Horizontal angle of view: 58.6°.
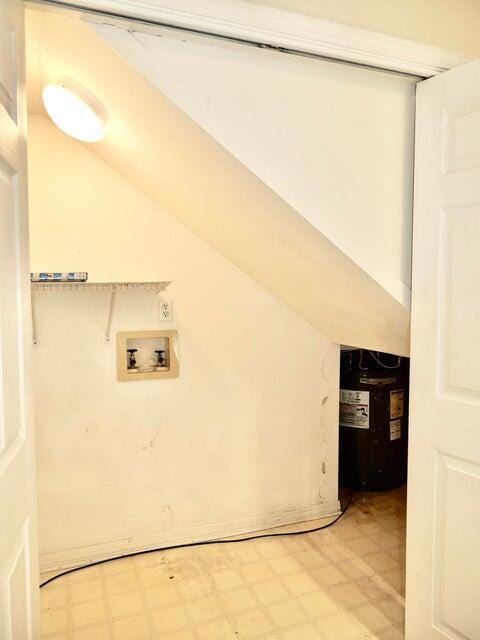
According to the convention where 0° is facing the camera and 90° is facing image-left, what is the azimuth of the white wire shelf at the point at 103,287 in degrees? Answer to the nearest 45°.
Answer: approximately 0°

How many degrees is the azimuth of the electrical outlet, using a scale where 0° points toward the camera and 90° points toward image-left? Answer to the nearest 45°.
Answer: approximately 0°

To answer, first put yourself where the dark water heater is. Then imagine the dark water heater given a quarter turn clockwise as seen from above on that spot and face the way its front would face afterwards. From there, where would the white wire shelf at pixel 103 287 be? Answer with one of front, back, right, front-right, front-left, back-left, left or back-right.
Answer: front-left

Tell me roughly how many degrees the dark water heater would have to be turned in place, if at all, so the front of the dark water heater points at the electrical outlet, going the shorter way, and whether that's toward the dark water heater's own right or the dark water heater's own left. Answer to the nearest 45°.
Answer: approximately 45° to the dark water heater's own right

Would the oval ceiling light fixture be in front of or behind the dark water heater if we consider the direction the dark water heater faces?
in front
